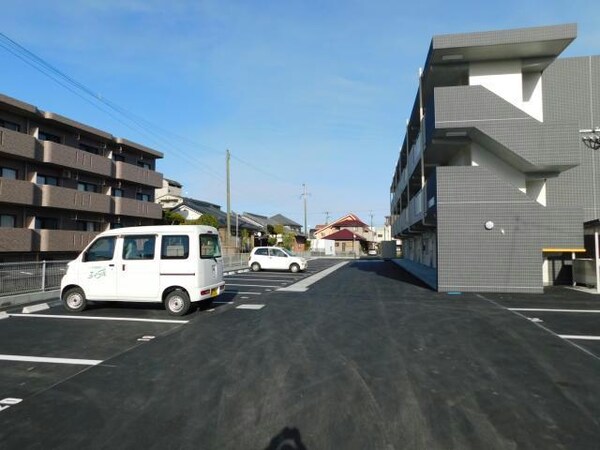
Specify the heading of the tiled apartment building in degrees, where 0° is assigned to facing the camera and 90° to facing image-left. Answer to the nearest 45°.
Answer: approximately 90°

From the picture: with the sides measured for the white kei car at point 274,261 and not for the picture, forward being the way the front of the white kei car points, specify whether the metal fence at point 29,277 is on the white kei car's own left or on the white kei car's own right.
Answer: on the white kei car's own right

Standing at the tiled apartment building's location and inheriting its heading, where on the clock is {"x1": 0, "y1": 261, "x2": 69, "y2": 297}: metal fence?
The metal fence is roughly at 11 o'clock from the tiled apartment building.

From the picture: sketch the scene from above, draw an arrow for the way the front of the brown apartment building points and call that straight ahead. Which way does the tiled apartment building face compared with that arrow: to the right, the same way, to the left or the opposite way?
the opposite way

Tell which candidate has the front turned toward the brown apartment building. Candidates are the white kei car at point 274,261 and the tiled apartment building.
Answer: the tiled apartment building

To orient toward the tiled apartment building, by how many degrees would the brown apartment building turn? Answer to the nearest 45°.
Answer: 0° — it already faces it

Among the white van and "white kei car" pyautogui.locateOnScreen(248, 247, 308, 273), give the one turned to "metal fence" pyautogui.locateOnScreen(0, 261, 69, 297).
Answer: the white van

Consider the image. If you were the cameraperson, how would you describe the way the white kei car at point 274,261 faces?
facing to the right of the viewer

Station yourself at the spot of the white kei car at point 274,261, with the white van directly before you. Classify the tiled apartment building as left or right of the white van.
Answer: left

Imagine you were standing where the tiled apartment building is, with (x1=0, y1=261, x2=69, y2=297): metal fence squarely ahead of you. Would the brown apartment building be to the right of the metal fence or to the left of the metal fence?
right

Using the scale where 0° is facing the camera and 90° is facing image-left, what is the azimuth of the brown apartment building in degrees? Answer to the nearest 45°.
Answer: approximately 315°

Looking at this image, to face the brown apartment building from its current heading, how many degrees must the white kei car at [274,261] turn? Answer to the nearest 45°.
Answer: approximately 180°

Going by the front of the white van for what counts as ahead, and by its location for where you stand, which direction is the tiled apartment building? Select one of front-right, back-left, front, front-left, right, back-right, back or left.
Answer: back-right

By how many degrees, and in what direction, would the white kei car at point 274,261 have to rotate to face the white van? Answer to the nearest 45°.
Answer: approximately 90° to its right

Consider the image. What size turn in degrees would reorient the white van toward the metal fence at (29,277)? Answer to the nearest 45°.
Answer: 0° — it already faces it

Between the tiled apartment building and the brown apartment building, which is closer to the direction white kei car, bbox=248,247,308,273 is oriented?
the tiled apartment building

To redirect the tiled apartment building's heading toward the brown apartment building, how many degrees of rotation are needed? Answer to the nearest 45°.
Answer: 0° — it already faces it
